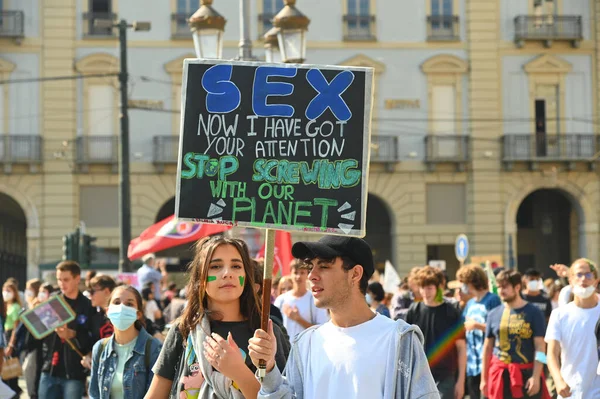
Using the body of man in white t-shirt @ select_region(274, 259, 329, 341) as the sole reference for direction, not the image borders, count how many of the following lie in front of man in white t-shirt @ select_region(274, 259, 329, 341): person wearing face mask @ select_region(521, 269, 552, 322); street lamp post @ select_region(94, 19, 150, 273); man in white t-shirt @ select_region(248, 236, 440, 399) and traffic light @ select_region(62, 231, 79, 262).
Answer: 1

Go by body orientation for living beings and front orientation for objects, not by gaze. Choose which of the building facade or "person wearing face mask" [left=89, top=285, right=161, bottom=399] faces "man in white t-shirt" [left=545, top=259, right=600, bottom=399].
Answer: the building facade

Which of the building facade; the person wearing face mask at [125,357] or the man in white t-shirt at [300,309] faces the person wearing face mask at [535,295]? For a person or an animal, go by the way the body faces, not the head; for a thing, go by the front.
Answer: the building facade

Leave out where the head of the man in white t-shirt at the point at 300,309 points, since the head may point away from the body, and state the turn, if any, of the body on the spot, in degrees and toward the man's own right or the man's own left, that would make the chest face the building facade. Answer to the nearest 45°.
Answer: approximately 180°

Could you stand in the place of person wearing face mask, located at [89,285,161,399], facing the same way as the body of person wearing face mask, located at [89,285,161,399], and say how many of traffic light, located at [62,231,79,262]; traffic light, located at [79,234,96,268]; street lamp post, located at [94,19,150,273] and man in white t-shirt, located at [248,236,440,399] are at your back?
3

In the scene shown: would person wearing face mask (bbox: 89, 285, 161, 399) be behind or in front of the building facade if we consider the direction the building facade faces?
in front

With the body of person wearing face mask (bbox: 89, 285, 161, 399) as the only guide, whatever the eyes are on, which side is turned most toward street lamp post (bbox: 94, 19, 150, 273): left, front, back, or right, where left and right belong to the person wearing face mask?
back

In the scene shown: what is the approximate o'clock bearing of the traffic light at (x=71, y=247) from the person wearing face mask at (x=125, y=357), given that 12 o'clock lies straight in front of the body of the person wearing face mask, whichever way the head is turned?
The traffic light is roughly at 6 o'clock from the person wearing face mask.

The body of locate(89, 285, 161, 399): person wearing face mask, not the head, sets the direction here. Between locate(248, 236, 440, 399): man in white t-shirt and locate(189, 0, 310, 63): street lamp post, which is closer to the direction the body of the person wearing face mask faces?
the man in white t-shirt

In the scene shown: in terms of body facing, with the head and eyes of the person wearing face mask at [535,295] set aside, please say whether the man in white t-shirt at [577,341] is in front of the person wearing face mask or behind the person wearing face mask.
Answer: in front

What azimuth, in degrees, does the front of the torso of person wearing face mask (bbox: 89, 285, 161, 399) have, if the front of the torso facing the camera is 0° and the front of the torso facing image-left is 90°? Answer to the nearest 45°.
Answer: approximately 0°

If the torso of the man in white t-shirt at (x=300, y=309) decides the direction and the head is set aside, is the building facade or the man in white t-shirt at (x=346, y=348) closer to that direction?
the man in white t-shirt
